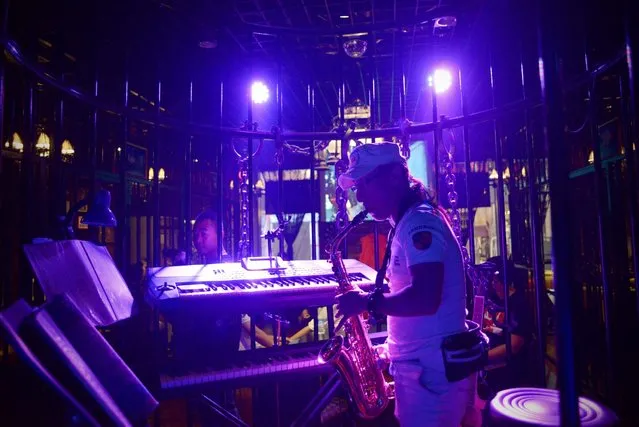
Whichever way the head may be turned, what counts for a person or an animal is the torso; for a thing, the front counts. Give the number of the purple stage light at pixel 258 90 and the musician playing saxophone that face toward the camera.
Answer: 1

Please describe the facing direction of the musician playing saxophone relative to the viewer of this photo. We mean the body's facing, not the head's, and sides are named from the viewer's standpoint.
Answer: facing to the left of the viewer

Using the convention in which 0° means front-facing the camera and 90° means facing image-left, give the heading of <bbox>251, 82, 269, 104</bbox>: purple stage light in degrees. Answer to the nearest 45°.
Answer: approximately 0°

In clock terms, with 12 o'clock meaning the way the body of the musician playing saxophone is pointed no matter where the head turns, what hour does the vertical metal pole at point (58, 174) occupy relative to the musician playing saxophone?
The vertical metal pole is roughly at 12 o'clock from the musician playing saxophone.

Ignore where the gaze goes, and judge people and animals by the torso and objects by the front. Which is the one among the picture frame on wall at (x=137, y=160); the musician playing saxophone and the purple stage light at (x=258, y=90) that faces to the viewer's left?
the musician playing saxophone

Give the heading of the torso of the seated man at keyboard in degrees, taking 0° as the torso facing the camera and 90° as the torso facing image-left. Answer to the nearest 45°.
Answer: approximately 0°

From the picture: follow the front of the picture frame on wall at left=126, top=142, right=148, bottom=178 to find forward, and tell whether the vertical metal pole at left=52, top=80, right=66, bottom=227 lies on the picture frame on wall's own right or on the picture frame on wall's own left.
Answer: on the picture frame on wall's own right

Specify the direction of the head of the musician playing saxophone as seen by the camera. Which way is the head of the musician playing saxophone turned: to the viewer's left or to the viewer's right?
to the viewer's left

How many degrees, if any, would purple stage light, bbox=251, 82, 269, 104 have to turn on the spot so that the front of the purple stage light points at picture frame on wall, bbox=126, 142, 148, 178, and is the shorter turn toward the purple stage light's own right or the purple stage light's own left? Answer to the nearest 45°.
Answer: approximately 135° to the purple stage light's own right
